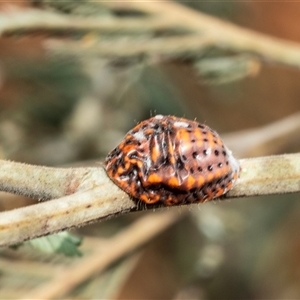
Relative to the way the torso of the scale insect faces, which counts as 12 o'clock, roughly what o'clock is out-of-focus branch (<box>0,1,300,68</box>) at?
The out-of-focus branch is roughly at 3 o'clock from the scale insect.

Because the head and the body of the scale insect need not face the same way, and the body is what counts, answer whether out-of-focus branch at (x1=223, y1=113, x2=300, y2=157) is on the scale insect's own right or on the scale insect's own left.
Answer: on the scale insect's own right

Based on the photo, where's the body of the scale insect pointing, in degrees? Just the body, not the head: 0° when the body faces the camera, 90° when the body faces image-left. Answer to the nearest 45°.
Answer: approximately 90°

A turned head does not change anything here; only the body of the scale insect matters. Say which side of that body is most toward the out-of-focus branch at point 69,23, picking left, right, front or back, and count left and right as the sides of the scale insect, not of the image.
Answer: right
